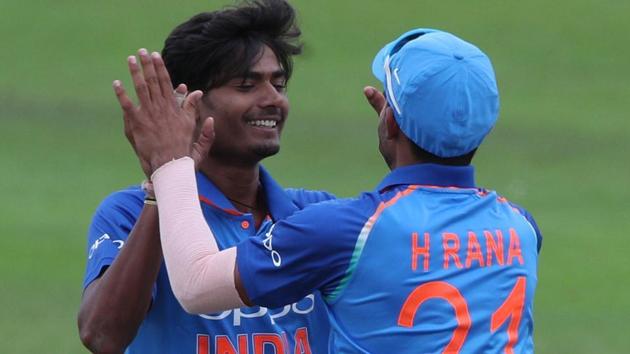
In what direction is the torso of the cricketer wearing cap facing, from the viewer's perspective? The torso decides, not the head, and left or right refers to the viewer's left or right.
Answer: facing away from the viewer and to the left of the viewer

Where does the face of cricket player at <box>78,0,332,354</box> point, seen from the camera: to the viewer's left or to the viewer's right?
to the viewer's right

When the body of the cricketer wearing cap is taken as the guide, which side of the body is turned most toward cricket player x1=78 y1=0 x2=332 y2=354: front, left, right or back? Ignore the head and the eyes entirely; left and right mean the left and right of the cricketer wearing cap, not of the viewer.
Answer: front
